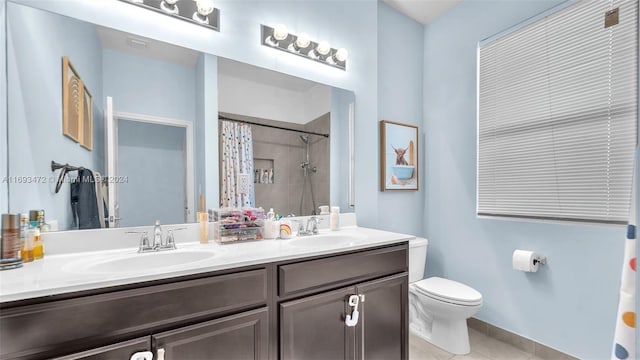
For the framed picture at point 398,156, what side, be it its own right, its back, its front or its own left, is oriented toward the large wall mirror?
right

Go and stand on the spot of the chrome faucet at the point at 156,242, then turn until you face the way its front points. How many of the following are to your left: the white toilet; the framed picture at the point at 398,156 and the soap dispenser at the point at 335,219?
3

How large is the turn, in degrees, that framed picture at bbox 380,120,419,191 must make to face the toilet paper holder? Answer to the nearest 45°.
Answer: approximately 45° to its left

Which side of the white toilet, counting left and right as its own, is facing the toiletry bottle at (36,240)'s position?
right

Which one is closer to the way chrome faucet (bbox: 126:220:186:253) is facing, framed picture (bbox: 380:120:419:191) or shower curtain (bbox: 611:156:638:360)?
the shower curtain

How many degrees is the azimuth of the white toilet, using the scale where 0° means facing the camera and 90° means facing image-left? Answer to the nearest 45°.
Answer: approximately 315°

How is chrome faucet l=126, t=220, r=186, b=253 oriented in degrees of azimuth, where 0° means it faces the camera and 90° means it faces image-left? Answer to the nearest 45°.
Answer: approximately 0°

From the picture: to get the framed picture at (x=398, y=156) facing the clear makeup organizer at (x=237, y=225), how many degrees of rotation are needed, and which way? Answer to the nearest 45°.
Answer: approximately 90° to its right

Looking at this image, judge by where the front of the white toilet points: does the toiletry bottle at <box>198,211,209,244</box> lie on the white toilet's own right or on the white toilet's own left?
on the white toilet's own right
